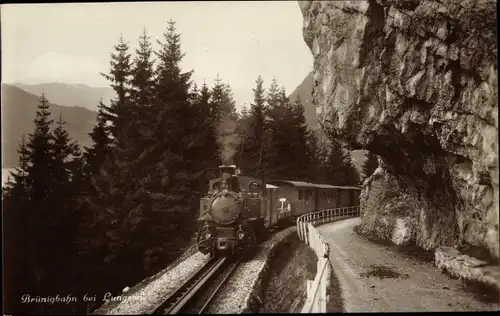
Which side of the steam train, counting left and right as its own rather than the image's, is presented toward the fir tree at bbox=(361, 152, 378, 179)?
back

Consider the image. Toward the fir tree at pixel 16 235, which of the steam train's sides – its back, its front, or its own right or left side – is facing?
front

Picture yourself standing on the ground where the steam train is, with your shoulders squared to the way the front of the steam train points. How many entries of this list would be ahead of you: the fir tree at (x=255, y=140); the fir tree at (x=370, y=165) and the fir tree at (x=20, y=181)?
0

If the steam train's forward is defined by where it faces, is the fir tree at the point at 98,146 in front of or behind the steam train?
in front

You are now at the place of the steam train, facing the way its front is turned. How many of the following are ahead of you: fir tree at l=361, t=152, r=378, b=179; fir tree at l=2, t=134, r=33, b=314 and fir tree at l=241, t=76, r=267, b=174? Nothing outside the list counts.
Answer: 1

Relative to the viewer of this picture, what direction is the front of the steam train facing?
facing the viewer and to the left of the viewer

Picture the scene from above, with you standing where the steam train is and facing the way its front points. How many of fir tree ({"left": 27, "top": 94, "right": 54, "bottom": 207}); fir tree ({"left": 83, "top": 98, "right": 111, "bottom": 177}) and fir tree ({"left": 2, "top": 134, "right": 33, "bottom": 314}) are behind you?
0
